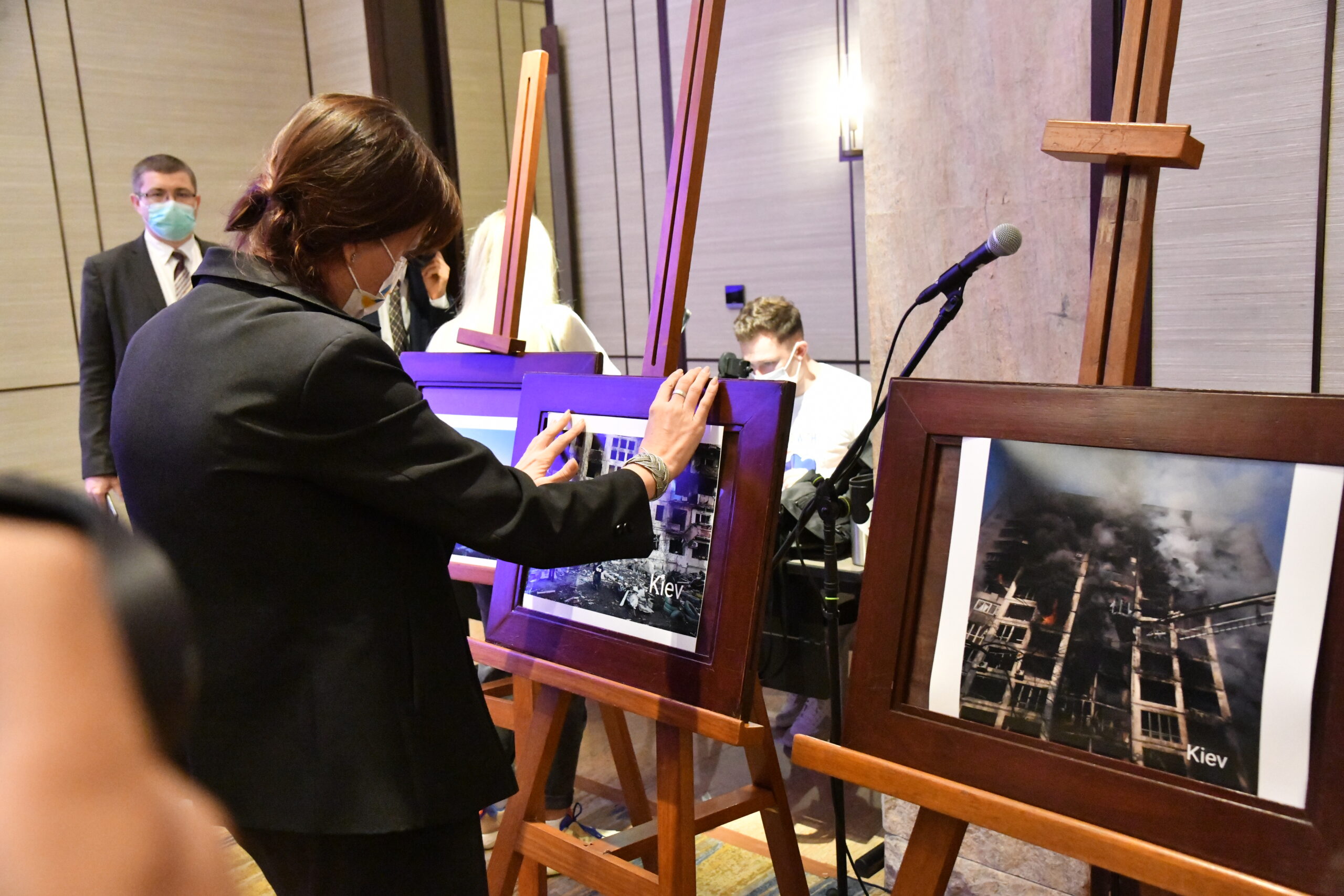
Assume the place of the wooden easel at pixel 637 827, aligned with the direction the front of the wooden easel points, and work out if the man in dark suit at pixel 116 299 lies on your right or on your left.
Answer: on your right

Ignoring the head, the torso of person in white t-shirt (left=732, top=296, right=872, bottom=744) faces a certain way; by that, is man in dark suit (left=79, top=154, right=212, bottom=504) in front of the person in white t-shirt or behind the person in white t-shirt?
in front

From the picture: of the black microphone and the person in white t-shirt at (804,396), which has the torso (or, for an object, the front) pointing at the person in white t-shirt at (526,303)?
the person in white t-shirt at (804,396)

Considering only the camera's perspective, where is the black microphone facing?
facing to the right of the viewer

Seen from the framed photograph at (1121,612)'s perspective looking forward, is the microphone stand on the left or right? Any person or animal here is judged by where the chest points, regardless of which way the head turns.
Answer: on its right

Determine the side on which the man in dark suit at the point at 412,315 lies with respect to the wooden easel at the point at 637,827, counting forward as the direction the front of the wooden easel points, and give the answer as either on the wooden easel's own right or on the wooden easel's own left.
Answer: on the wooden easel's own right

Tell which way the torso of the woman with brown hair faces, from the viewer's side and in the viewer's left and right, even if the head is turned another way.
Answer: facing away from the viewer and to the right of the viewer

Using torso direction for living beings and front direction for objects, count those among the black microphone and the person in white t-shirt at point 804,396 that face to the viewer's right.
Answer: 1

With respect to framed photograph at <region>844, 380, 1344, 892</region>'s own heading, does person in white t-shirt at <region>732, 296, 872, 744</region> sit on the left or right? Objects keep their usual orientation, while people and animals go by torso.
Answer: on its right

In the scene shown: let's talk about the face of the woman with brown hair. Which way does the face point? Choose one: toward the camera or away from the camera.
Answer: away from the camera

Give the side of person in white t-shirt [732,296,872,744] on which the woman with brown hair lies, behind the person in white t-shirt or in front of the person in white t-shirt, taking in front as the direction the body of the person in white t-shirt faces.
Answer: in front
